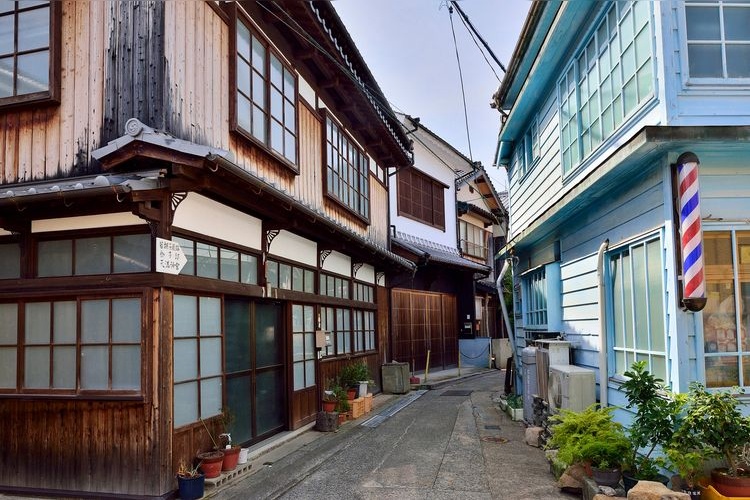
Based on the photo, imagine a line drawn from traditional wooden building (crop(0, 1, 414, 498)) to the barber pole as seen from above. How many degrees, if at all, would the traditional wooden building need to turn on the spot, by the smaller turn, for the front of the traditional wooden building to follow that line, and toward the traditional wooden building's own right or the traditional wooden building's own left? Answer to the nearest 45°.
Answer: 0° — it already faces it

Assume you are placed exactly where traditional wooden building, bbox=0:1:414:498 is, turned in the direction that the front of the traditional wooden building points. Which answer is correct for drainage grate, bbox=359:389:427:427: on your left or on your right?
on your left

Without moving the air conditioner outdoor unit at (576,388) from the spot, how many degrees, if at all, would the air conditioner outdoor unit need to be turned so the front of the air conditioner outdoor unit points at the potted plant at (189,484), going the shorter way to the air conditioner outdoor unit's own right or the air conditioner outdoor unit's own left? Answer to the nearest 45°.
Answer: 0° — it already faces it

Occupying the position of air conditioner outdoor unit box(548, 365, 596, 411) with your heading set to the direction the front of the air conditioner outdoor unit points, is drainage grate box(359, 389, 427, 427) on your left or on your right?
on your right

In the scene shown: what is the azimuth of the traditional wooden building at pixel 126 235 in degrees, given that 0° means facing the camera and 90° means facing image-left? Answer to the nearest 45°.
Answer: approximately 315°

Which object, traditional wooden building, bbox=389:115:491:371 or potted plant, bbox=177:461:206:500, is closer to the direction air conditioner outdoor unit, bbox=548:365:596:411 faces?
the potted plant
